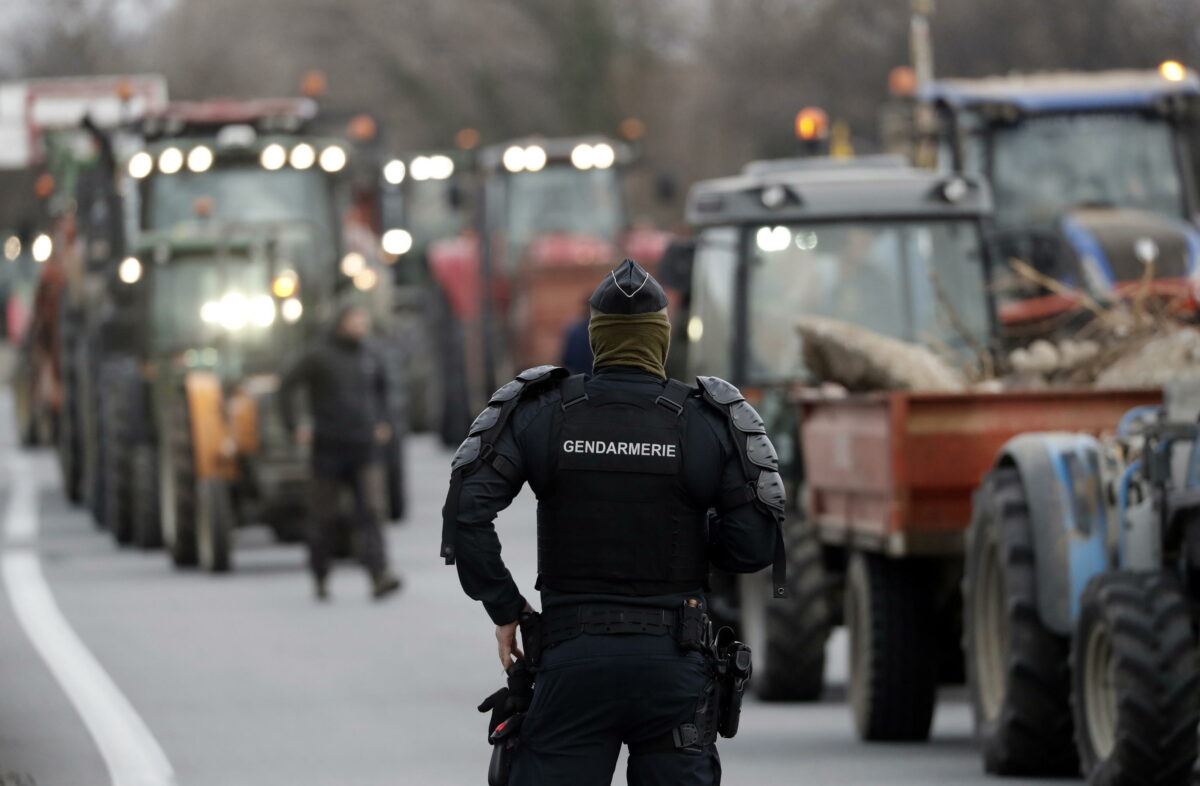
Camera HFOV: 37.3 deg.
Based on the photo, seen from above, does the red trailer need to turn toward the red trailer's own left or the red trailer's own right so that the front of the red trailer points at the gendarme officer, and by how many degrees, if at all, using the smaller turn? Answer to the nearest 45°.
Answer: approximately 45° to the red trailer's own right

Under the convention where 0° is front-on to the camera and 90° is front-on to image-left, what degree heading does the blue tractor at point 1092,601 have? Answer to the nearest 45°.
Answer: approximately 315°

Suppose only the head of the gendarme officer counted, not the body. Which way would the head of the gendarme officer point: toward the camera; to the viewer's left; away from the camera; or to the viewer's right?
away from the camera

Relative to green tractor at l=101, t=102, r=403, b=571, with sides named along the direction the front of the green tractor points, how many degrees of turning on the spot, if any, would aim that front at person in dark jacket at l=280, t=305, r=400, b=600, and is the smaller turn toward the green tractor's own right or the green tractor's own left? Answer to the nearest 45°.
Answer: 0° — it already faces them

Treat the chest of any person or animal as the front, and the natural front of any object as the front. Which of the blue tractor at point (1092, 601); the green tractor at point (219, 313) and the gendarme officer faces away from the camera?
the gendarme officer

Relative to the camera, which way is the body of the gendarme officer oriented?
away from the camera

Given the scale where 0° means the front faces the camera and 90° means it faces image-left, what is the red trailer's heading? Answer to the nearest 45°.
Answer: approximately 315°

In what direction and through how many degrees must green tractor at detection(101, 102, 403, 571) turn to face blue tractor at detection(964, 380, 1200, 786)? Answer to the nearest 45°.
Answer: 0° — it already faces it
